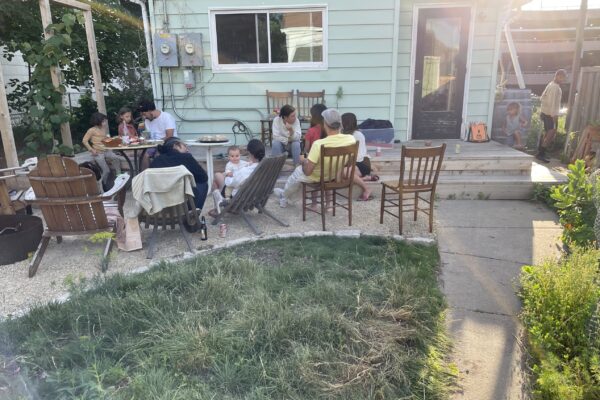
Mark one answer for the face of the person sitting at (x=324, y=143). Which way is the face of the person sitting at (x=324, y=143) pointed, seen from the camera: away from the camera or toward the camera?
away from the camera

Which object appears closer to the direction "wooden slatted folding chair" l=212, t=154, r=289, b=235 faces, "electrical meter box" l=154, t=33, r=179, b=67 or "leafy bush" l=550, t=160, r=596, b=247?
the electrical meter box

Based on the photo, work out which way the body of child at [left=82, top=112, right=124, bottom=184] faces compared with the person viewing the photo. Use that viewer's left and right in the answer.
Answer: facing to the right of the viewer

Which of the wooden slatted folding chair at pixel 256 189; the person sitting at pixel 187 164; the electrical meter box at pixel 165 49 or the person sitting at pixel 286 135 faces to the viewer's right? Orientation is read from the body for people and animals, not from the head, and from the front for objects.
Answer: the person sitting at pixel 187 164

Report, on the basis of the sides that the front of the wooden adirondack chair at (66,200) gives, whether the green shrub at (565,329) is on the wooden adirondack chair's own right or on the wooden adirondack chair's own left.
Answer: on the wooden adirondack chair's own right

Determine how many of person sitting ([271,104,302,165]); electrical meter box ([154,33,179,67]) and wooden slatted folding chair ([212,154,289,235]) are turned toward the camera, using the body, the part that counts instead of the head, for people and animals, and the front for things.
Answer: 2

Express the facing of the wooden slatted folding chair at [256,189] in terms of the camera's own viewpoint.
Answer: facing away from the viewer and to the left of the viewer

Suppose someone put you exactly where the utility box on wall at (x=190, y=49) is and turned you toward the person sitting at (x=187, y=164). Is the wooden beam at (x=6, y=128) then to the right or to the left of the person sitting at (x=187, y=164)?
right

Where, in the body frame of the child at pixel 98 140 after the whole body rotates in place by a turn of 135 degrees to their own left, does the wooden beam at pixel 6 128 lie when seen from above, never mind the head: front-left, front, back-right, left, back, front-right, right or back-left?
front-left

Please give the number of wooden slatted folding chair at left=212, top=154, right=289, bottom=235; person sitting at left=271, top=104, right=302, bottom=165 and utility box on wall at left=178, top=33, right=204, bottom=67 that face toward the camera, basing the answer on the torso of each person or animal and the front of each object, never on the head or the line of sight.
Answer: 2

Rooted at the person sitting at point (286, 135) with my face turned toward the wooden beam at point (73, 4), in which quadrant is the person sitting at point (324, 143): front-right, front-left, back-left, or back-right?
back-left
